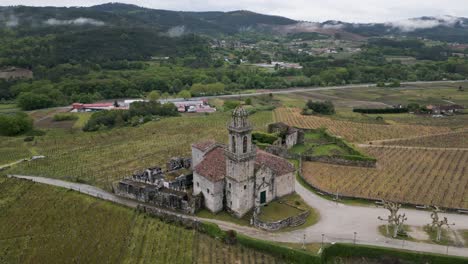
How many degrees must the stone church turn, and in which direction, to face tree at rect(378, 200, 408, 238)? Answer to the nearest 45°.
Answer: approximately 45° to its left

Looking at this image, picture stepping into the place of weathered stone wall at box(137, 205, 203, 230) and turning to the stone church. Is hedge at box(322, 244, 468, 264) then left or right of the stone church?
right

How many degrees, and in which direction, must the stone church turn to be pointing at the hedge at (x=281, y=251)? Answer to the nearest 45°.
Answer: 0° — it already faces it

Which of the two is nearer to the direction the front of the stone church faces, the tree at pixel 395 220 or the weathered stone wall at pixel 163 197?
the tree

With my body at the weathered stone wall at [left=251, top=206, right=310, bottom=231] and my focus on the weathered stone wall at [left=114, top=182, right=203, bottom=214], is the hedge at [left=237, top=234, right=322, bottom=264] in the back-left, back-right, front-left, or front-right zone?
back-left

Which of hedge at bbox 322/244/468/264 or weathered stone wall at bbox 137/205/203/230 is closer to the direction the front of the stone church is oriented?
the hedge

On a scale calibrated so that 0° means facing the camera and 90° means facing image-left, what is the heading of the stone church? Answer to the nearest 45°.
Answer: approximately 315°

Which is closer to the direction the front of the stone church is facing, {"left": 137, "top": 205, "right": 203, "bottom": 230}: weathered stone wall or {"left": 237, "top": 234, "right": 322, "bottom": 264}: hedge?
the hedge

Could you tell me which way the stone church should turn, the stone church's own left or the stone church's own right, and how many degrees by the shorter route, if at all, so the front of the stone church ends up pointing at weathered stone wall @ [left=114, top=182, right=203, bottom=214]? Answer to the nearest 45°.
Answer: approximately 135° to the stone church's own right

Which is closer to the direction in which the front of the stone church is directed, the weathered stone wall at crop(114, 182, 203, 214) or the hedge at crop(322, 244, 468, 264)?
the hedge

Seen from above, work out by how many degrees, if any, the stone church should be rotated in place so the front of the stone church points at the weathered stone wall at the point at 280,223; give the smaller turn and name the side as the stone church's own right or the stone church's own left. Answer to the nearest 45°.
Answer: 0° — it already faces it
